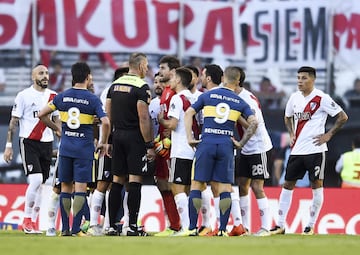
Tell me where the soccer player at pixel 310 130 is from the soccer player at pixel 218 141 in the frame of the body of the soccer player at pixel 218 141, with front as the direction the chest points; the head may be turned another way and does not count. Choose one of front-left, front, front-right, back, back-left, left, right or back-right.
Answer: front-right

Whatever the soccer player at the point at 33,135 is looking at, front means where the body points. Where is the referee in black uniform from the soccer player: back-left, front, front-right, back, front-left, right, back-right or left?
front

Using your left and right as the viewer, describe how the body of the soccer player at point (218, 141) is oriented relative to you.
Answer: facing away from the viewer

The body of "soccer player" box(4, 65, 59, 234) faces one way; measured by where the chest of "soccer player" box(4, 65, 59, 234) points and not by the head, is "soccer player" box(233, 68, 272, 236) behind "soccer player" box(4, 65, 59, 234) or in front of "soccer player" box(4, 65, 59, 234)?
in front

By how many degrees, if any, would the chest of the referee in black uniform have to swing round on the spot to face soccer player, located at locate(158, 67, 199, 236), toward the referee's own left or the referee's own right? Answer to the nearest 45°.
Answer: approximately 45° to the referee's own right

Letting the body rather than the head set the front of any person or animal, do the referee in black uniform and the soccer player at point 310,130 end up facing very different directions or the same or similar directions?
very different directions

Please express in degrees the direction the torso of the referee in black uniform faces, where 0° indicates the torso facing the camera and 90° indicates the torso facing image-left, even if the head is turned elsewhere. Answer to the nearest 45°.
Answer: approximately 225°

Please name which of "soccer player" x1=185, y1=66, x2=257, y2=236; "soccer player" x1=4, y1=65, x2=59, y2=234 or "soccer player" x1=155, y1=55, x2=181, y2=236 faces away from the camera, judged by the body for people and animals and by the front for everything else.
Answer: "soccer player" x1=185, y1=66, x2=257, y2=236

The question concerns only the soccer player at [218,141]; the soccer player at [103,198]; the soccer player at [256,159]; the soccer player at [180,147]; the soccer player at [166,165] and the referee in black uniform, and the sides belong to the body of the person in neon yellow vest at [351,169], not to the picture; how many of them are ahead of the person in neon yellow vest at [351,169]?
0
